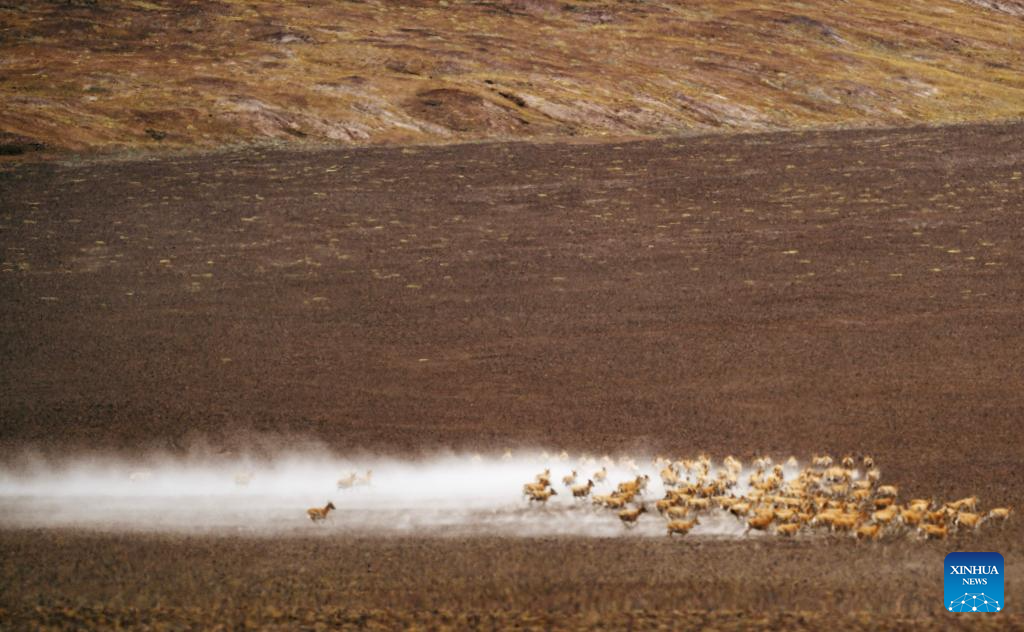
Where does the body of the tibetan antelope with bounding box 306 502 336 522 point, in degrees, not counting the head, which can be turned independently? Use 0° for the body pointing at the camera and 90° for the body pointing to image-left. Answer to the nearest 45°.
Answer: approximately 270°
